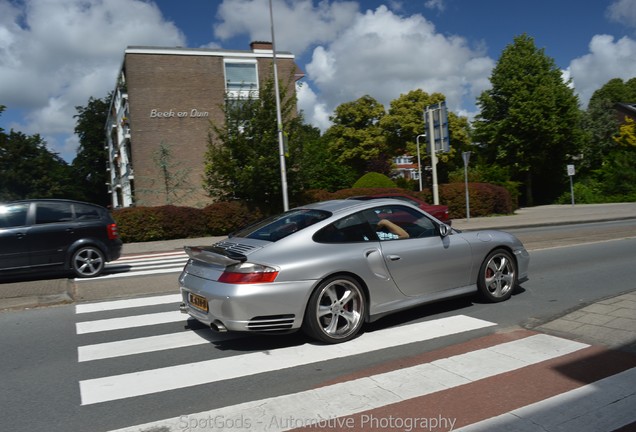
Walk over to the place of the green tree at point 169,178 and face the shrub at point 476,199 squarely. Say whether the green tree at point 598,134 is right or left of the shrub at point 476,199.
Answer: left

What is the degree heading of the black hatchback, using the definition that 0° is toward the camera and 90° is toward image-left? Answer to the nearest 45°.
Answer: approximately 90°

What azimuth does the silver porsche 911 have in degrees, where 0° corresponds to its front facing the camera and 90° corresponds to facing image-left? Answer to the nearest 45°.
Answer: approximately 225°

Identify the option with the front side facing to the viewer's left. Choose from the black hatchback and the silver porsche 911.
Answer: the black hatchback

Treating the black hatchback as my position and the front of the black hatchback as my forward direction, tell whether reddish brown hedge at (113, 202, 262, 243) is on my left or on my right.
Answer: on my right

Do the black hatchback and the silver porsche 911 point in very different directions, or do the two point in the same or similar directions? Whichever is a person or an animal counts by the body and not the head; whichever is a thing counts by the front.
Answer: very different directions

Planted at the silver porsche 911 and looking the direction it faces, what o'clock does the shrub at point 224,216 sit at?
The shrub is roughly at 10 o'clock from the silver porsche 911.

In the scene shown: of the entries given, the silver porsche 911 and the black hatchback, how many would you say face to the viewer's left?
1

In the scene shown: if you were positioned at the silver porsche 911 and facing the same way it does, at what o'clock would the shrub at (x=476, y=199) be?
The shrub is roughly at 11 o'clock from the silver porsche 911.

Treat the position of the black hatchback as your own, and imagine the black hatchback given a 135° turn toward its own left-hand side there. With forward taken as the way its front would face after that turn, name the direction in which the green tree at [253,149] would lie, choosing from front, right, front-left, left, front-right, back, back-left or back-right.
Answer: left

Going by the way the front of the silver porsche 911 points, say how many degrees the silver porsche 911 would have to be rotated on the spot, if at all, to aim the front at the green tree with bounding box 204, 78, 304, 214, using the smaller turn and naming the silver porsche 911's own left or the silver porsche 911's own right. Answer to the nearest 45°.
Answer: approximately 45° to the silver porsche 911's own left

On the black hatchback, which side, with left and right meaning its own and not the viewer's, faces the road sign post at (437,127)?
back
